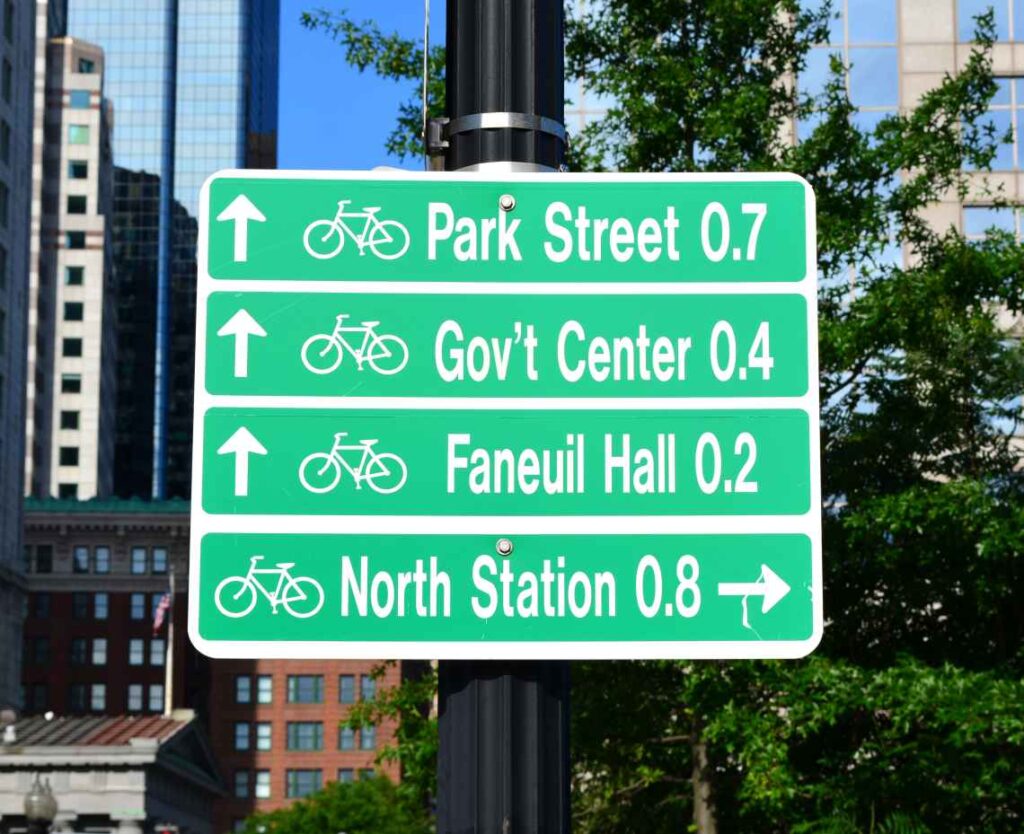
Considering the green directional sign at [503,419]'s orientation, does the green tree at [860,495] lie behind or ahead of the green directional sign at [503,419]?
behind

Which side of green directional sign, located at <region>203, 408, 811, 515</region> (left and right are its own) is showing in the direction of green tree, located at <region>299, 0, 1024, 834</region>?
back

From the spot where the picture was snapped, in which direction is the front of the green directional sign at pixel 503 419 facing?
facing the viewer
